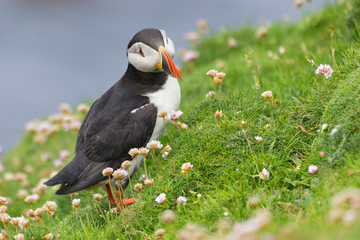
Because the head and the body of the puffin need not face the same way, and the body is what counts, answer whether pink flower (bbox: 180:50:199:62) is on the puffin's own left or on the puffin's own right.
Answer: on the puffin's own left

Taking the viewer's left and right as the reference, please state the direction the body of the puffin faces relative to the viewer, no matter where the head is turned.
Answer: facing to the right of the viewer

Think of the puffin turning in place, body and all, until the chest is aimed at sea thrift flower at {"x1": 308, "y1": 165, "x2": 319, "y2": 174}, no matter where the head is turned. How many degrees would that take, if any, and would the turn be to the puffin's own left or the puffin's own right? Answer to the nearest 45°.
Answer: approximately 45° to the puffin's own right

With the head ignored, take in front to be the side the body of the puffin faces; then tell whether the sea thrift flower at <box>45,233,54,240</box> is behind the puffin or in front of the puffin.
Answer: behind

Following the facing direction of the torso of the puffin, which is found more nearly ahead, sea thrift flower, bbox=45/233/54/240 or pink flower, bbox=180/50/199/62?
the pink flower

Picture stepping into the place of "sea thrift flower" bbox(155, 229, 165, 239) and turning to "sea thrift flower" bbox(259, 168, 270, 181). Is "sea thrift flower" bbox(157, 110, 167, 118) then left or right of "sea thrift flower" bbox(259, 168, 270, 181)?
left

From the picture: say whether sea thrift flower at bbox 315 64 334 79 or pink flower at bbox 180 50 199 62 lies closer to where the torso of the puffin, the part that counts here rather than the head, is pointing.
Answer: the sea thrift flower
